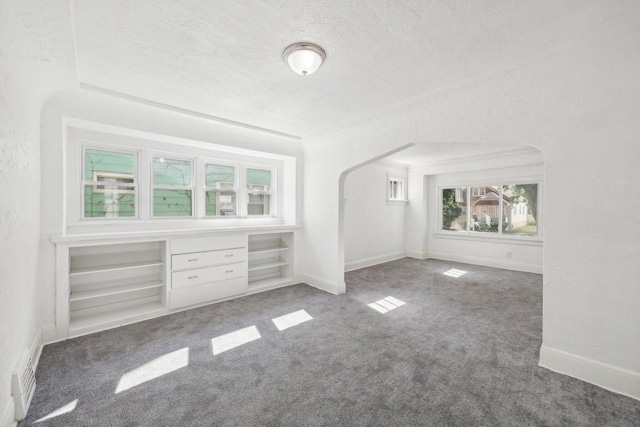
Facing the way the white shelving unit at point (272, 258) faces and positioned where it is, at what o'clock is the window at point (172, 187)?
The window is roughly at 4 o'clock from the white shelving unit.

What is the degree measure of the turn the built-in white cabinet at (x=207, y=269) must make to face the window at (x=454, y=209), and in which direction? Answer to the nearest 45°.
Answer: approximately 45° to its left

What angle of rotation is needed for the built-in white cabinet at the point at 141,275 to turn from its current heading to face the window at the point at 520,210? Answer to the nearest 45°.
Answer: approximately 45° to its left

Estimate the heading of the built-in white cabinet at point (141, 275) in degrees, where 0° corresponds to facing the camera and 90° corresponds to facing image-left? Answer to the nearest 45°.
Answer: approximately 315°

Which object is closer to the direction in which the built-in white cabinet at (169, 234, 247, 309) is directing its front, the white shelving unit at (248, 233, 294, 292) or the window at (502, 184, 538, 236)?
the window
